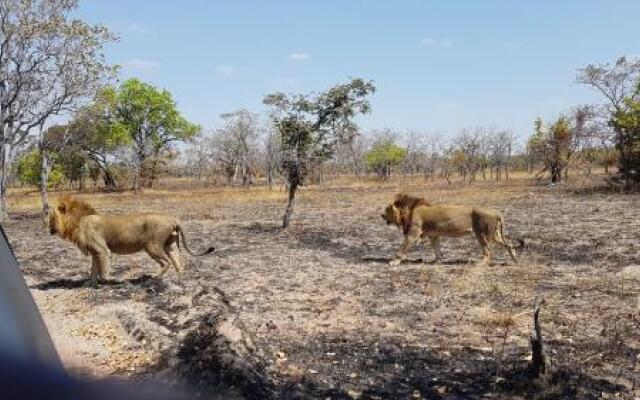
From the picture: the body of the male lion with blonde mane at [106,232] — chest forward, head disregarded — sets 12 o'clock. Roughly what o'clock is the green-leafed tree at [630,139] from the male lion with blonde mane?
The green-leafed tree is roughly at 5 o'clock from the male lion with blonde mane.

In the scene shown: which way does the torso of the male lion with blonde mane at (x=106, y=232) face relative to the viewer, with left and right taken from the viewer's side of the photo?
facing to the left of the viewer

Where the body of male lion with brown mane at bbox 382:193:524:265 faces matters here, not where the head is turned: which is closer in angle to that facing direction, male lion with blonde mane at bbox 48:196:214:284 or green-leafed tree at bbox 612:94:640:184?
the male lion with blonde mane

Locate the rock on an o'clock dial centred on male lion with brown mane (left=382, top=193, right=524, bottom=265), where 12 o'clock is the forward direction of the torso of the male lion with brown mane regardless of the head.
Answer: The rock is roughly at 7 o'clock from the male lion with brown mane.

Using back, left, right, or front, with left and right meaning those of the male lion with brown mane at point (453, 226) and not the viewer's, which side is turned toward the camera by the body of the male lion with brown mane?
left

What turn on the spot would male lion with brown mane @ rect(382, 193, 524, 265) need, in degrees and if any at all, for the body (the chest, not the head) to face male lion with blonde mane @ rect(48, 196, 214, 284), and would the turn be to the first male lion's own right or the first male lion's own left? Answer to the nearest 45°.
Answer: approximately 45° to the first male lion's own left

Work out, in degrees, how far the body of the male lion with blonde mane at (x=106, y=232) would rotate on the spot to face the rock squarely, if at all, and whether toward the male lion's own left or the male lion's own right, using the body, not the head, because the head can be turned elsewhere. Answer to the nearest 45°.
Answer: approximately 180°

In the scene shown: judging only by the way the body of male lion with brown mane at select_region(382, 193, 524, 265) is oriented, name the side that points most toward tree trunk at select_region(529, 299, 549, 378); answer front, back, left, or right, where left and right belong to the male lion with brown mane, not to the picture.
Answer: left

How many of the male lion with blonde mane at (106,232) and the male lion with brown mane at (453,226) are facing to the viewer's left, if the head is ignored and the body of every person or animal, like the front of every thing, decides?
2

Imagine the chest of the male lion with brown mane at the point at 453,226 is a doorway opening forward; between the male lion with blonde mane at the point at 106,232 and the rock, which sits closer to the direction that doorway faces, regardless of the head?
the male lion with blonde mane

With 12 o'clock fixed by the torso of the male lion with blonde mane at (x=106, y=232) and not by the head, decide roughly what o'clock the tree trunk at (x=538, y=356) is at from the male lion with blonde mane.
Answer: The tree trunk is roughly at 8 o'clock from the male lion with blonde mane.

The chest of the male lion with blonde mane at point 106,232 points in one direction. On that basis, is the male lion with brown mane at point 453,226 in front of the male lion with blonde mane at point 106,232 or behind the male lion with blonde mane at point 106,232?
behind
